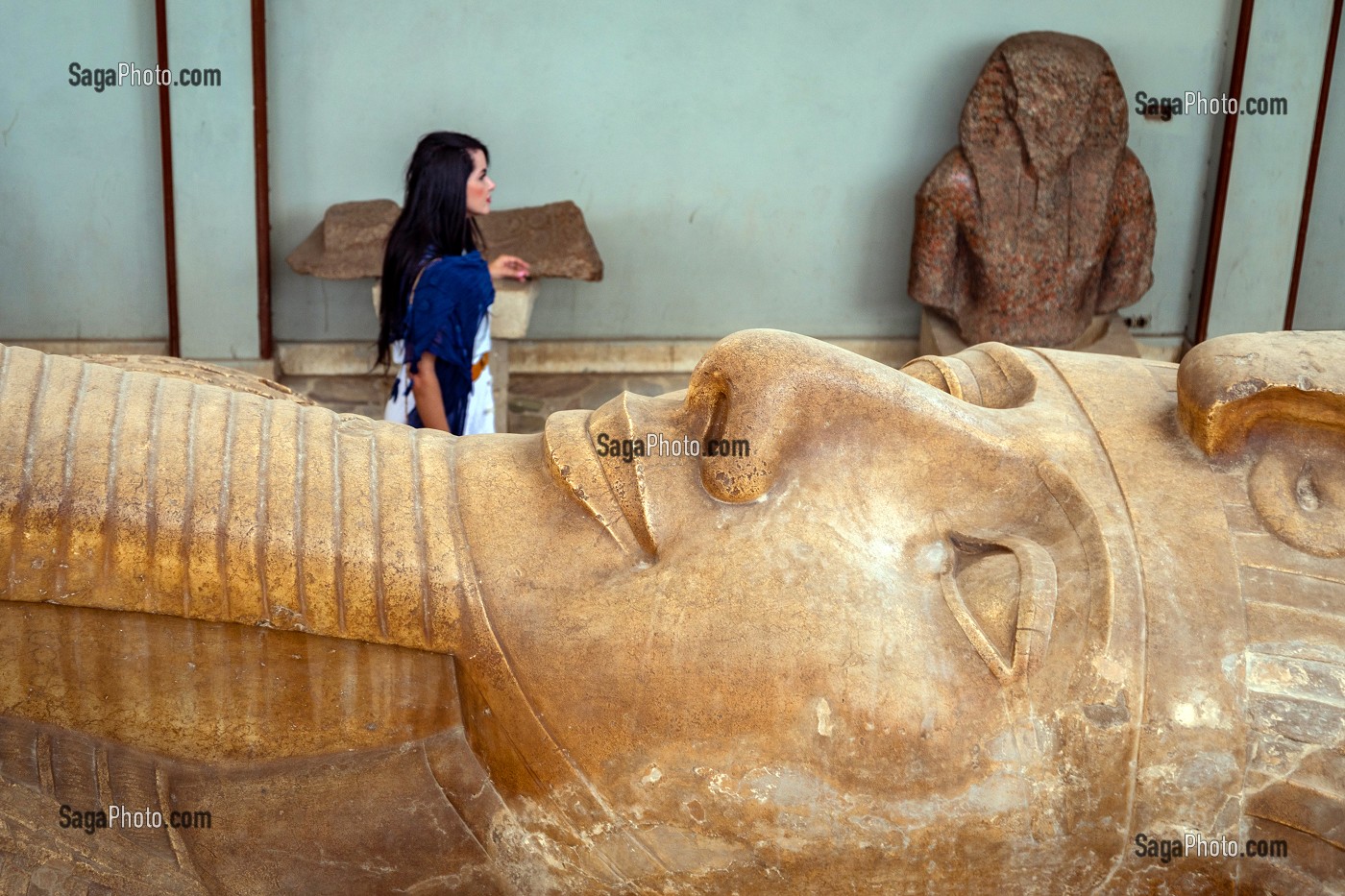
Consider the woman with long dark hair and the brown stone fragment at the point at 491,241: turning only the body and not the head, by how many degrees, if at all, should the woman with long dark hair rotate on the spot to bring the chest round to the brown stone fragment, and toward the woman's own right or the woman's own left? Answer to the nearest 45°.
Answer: approximately 90° to the woman's own left

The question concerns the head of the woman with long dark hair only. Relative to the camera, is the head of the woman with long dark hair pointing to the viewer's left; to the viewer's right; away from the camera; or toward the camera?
to the viewer's right

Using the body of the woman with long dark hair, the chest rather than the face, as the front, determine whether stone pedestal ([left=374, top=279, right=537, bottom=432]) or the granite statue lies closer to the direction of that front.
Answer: the granite statue

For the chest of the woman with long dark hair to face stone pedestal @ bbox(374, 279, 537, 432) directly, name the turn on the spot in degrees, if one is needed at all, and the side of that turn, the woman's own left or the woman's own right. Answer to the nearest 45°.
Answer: approximately 90° to the woman's own left

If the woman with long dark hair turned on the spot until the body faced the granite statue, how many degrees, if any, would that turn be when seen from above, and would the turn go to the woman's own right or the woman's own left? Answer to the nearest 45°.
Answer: approximately 45° to the woman's own left

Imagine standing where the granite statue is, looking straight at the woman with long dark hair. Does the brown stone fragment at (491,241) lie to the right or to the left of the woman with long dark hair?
right

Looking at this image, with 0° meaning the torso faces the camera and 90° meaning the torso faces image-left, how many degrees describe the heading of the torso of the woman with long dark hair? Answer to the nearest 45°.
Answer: approximately 270°
